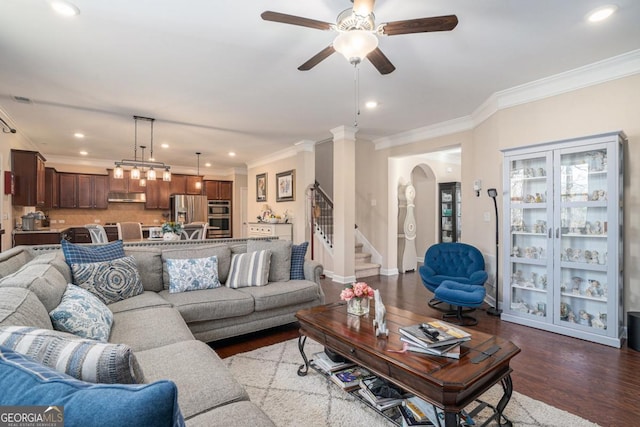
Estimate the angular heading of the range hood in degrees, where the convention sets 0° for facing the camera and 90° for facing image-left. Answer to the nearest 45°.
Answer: approximately 0°

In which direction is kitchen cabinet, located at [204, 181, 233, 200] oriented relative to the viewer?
toward the camera

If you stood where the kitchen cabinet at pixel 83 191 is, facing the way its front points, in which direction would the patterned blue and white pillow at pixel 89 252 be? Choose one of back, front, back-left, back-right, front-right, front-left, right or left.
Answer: front

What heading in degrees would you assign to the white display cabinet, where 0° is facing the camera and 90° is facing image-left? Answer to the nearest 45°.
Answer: approximately 45°

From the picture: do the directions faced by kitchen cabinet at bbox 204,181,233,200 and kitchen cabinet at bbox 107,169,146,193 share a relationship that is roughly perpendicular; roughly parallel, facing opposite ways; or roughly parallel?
roughly parallel

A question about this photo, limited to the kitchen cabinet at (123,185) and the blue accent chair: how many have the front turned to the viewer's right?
0

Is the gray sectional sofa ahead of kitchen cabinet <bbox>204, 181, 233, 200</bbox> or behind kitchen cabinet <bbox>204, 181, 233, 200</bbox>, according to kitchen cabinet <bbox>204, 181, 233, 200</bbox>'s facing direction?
ahead

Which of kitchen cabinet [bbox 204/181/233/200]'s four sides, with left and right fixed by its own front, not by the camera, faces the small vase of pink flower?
front

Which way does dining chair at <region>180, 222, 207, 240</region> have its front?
away from the camera

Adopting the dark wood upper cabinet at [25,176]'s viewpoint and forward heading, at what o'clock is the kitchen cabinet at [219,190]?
The kitchen cabinet is roughly at 11 o'clock from the dark wood upper cabinet.

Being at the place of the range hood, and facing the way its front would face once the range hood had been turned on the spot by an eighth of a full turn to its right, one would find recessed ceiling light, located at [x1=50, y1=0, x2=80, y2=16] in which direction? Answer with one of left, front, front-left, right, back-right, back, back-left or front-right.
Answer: front-left

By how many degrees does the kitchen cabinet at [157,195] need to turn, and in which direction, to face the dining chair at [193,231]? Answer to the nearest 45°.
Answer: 0° — it already faces it

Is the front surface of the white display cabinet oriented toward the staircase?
no

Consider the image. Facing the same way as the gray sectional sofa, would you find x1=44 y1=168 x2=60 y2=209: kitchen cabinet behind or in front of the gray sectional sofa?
behind

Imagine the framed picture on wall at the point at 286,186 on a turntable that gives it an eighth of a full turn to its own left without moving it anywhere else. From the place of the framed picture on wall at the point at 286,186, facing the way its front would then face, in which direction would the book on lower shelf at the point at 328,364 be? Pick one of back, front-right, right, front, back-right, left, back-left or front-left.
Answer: front

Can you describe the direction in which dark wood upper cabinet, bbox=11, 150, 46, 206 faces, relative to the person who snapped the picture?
facing to the right of the viewer

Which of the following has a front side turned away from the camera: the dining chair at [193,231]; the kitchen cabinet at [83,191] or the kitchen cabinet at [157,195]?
the dining chair

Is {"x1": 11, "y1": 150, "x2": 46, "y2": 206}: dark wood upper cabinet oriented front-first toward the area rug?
no

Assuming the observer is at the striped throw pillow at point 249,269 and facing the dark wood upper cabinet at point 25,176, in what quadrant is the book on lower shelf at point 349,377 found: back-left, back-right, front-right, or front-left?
back-left

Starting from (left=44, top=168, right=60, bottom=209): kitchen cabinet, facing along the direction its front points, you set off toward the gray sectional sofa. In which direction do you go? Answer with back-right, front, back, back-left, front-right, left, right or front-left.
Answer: front-right

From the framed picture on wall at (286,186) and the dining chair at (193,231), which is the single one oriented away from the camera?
the dining chair

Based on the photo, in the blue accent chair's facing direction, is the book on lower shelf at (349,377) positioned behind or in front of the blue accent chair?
in front
